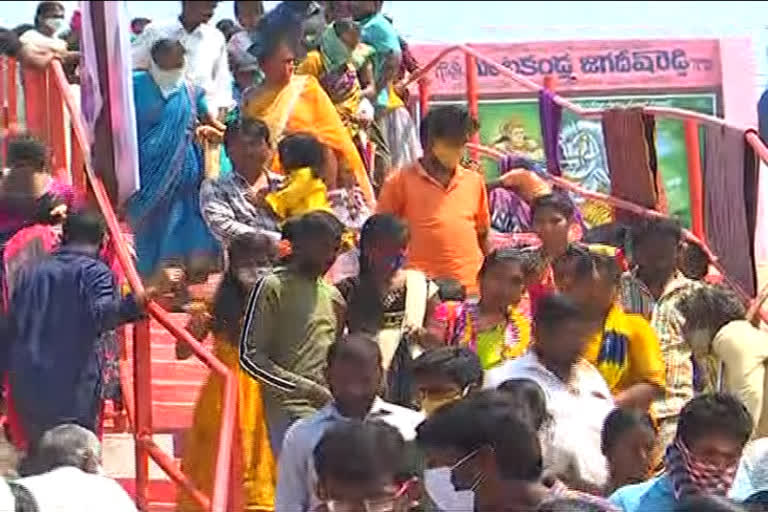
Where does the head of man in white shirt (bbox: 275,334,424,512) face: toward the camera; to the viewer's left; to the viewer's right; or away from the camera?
toward the camera

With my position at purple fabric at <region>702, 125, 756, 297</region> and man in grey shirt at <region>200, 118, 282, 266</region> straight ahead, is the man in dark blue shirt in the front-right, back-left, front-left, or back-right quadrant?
front-left

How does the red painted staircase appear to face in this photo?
toward the camera

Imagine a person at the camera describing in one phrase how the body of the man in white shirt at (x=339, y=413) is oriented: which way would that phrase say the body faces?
toward the camera

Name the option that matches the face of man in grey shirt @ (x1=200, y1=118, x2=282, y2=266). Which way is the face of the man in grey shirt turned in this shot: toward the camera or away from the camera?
toward the camera

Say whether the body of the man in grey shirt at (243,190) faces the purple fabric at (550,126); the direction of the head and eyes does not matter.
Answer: no

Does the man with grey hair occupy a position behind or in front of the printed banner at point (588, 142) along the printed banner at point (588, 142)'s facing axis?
in front

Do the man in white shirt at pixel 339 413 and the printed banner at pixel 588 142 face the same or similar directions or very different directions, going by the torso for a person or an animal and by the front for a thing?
same or similar directions

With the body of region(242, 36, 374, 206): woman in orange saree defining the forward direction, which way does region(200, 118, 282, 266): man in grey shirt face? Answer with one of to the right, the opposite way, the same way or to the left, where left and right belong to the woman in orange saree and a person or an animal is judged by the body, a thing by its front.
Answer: the same way

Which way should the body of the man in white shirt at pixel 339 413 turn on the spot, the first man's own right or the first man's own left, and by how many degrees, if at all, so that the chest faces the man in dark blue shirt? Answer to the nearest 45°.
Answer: approximately 135° to the first man's own right

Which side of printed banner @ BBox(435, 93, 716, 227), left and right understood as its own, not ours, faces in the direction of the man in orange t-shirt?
front

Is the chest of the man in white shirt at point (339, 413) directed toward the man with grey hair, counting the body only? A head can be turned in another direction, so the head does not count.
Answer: no

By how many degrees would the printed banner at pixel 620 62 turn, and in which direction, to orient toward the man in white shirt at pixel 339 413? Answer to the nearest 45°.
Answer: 0° — it already faces them

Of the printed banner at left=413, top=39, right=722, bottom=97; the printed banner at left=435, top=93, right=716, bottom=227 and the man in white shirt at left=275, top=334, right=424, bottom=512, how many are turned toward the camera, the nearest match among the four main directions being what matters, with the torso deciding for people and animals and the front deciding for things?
3
